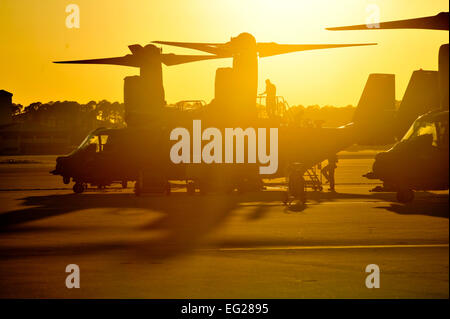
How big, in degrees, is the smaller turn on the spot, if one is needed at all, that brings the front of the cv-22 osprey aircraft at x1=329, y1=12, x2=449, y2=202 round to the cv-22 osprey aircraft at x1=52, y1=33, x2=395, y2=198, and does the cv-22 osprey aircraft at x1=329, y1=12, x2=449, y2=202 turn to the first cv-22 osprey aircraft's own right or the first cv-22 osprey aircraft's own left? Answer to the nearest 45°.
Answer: approximately 90° to the first cv-22 osprey aircraft's own right

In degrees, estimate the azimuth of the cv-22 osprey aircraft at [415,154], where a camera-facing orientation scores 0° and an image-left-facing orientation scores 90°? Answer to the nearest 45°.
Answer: approximately 45°

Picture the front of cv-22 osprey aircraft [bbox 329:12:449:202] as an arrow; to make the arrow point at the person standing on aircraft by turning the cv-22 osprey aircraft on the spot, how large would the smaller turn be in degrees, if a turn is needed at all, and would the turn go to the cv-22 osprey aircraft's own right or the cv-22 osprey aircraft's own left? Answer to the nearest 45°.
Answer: approximately 90° to the cv-22 osprey aircraft's own right
